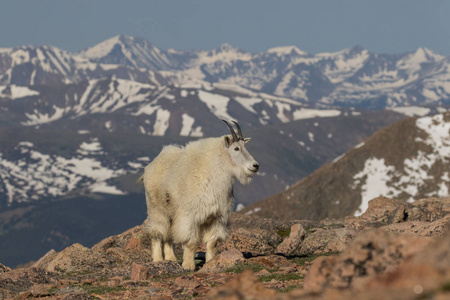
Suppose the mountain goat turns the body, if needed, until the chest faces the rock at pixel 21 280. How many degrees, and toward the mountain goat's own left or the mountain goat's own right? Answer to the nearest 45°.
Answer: approximately 135° to the mountain goat's own right

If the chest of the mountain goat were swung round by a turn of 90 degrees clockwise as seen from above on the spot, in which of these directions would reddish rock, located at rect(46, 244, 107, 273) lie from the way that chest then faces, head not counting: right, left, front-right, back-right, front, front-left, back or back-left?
right

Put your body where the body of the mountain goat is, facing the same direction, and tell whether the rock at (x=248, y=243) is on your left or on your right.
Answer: on your left

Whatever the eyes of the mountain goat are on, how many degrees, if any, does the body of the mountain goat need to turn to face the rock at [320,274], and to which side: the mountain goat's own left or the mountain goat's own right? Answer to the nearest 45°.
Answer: approximately 45° to the mountain goat's own right

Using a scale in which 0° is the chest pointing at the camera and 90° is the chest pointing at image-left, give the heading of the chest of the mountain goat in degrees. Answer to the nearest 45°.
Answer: approximately 315°

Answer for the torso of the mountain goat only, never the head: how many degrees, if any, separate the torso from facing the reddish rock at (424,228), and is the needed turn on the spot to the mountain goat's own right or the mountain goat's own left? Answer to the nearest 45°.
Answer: approximately 45° to the mountain goat's own left

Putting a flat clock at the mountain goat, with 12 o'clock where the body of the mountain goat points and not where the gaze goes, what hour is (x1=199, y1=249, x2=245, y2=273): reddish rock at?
The reddish rock is roughly at 1 o'clock from the mountain goat.

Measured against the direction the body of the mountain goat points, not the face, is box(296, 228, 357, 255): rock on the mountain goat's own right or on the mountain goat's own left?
on the mountain goat's own left

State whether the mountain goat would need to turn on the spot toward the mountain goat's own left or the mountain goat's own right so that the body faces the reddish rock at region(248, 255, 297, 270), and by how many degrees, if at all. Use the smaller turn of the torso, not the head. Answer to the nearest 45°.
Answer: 0° — it already faces it
